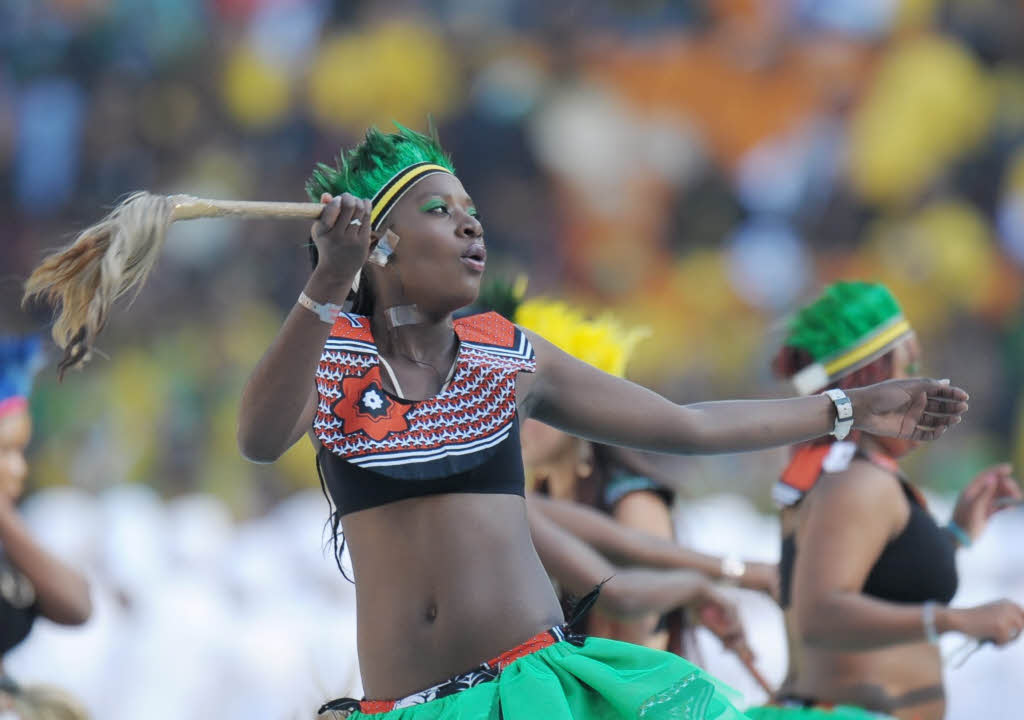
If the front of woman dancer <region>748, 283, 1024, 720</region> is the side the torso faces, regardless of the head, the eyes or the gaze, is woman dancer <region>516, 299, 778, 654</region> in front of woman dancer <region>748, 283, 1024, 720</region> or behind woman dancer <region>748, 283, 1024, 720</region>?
behind

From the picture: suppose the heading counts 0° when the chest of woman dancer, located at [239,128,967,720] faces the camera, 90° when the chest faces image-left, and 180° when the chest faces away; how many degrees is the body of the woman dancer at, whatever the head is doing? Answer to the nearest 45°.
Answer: approximately 0°

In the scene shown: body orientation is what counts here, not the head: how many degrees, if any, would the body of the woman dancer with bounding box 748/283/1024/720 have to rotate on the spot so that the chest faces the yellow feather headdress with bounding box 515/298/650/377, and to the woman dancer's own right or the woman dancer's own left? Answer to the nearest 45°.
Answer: approximately 180°

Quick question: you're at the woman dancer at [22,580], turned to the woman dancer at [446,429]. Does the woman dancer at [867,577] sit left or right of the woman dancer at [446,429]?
left

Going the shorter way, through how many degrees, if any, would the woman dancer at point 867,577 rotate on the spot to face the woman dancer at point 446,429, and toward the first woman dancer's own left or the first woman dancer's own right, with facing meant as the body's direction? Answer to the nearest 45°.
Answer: approximately 135° to the first woman dancer's own right

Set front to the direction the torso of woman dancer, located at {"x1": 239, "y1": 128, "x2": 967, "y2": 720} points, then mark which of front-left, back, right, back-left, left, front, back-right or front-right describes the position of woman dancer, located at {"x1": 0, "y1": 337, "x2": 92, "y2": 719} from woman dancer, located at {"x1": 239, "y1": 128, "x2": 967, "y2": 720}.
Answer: back-right

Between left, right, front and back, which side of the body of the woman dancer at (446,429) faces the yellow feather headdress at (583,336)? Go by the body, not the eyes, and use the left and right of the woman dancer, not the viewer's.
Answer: back

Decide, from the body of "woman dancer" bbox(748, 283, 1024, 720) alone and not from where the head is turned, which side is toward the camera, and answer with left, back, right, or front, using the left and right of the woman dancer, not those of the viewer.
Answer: right

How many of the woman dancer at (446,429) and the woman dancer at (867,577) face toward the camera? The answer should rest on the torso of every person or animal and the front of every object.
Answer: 1

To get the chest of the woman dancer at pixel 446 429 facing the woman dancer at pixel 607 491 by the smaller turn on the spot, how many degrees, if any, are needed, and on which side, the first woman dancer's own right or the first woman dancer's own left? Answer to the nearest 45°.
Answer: approximately 180°
